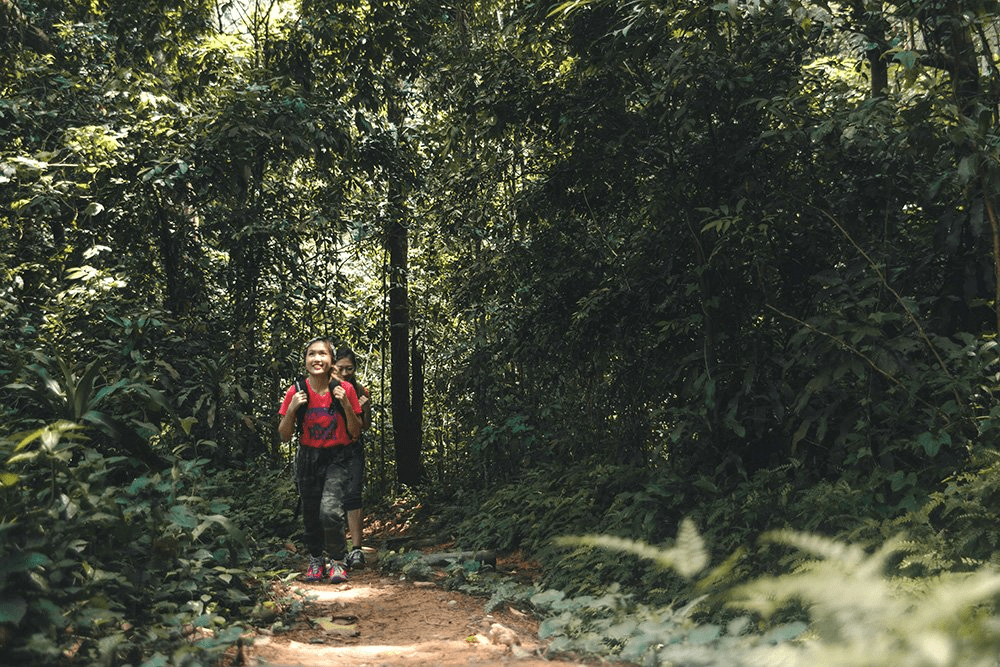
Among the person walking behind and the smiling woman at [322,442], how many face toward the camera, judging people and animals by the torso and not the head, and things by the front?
2

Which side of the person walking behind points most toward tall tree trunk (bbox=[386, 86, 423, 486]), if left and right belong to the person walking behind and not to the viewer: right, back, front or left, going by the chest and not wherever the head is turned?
back

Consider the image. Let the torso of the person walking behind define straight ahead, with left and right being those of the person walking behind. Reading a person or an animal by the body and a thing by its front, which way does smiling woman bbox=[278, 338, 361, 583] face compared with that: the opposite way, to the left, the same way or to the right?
the same way

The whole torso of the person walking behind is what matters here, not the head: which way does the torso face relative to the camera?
toward the camera

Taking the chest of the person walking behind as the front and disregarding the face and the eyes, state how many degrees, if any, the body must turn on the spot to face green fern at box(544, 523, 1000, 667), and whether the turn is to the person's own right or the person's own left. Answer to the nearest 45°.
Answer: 0° — they already face it

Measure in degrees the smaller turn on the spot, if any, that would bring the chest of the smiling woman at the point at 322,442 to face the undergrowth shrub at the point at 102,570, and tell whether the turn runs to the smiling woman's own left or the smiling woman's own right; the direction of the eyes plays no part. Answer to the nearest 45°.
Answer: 0° — they already face it

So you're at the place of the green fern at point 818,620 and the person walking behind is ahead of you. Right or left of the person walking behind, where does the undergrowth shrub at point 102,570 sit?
left

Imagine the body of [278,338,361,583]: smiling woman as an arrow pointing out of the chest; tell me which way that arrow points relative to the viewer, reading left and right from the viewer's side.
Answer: facing the viewer
